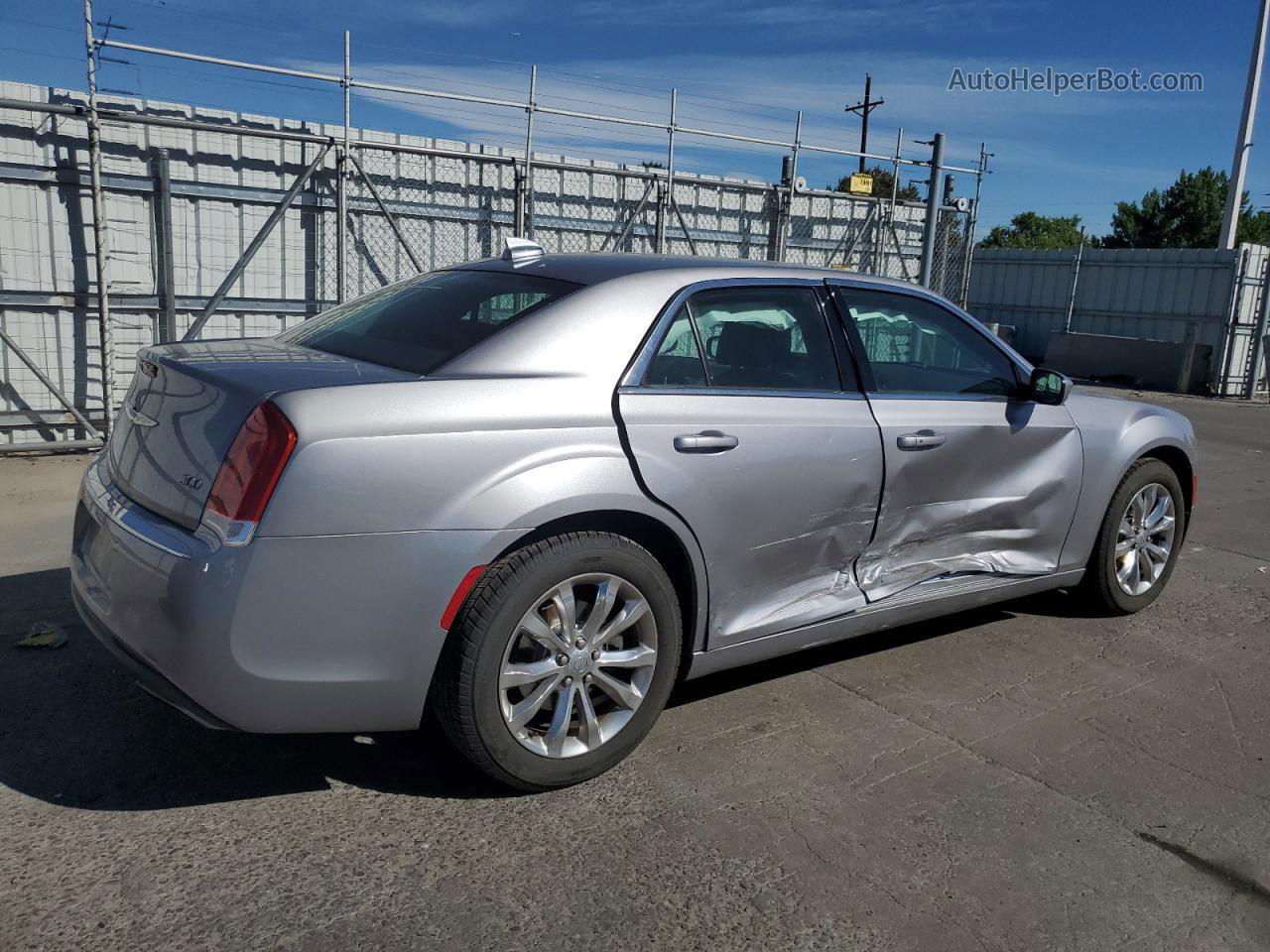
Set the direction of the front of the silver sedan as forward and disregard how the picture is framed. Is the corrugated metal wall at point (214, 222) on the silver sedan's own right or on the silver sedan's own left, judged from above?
on the silver sedan's own left

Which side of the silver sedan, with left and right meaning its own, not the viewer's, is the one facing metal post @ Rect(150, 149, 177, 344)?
left

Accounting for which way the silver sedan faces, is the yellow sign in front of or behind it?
in front

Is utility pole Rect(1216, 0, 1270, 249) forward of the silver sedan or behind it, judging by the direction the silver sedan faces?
forward

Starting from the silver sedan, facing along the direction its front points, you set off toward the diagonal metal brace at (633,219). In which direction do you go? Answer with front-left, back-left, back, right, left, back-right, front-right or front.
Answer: front-left

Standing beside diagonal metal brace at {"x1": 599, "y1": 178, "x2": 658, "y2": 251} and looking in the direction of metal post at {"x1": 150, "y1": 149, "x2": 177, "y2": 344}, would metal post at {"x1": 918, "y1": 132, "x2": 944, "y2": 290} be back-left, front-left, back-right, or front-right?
back-left

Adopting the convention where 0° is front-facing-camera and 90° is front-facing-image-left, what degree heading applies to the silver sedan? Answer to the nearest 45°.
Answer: approximately 225°

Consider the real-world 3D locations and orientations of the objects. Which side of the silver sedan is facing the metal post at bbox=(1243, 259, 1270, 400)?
front

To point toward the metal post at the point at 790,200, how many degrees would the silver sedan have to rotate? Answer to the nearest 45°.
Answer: approximately 45° to its left

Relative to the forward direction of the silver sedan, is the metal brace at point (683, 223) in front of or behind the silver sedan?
in front

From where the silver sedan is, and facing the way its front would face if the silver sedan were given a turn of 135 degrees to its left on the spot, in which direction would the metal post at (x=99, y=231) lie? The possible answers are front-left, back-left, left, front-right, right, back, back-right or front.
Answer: front-right

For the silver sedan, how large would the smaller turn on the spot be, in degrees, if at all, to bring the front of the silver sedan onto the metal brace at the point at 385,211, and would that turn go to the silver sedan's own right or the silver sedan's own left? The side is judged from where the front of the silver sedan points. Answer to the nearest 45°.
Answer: approximately 45° to the silver sedan's own left

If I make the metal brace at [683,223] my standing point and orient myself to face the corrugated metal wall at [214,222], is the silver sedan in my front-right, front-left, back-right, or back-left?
front-left

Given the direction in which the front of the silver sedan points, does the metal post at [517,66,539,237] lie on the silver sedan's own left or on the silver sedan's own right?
on the silver sedan's own left

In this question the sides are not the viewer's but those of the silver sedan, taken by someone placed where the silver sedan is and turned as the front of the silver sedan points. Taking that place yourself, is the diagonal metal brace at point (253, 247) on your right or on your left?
on your left
